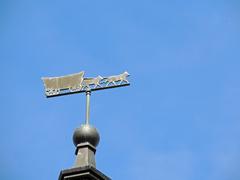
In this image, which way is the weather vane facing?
to the viewer's right
